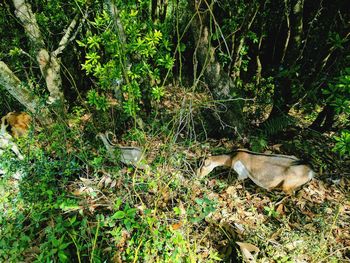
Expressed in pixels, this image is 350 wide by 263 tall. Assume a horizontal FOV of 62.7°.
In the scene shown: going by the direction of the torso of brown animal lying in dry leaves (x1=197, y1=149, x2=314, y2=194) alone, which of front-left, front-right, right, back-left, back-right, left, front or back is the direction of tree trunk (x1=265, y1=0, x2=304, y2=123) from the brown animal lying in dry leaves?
right

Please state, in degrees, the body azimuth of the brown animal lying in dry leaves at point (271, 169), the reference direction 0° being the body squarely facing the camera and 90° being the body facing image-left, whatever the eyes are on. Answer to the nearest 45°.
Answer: approximately 90°

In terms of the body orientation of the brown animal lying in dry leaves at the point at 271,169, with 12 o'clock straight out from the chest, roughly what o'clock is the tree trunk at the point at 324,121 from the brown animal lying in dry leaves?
The tree trunk is roughly at 4 o'clock from the brown animal lying in dry leaves.

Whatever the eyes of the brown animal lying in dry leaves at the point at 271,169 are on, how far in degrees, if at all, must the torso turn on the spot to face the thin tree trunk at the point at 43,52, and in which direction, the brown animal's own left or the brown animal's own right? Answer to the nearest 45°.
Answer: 0° — it already faces it

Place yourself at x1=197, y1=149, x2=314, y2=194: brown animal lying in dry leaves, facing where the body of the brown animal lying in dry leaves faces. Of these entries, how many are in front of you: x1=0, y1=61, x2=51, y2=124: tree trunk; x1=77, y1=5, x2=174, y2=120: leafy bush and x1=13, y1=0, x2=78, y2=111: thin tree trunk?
3

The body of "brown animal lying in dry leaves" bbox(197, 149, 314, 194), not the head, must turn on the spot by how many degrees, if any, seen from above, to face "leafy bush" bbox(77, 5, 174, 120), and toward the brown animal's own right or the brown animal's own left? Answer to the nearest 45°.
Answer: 0° — it already faces it

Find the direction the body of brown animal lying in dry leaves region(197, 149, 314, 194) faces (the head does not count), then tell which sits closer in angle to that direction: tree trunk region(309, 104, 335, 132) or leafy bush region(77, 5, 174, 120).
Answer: the leafy bush

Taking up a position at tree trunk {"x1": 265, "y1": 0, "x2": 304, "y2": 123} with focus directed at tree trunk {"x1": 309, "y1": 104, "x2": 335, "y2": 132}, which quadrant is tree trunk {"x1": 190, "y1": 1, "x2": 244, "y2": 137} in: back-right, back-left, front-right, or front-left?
back-right

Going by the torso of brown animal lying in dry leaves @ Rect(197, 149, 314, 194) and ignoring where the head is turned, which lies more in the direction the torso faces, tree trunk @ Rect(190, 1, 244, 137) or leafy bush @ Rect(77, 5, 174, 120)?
the leafy bush

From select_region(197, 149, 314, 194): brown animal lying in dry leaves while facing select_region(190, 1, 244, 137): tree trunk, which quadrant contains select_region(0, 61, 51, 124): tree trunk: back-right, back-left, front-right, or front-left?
front-left

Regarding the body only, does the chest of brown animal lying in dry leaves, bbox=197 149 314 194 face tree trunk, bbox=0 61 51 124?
yes
